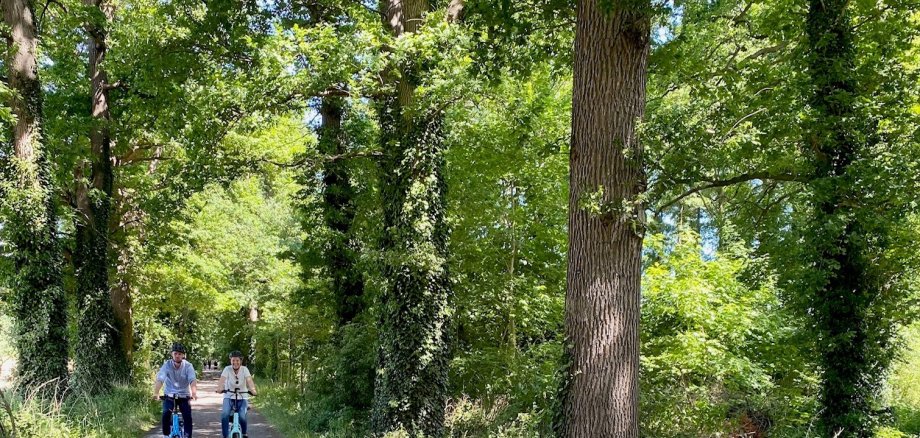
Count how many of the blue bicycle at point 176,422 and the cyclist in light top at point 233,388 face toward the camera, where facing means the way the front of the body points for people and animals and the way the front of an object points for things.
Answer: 2

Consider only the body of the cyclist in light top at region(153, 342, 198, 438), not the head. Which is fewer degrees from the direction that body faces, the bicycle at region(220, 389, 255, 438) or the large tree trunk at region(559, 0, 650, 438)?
the large tree trunk

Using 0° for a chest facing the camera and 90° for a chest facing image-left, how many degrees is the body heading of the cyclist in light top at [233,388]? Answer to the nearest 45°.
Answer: approximately 0°

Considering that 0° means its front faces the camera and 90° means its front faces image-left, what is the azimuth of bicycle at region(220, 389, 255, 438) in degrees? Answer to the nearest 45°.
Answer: approximately 0°

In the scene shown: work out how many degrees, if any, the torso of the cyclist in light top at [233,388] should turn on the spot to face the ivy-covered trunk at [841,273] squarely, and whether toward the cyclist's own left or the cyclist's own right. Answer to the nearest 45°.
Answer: approximately 90° to the cyclist's own left
